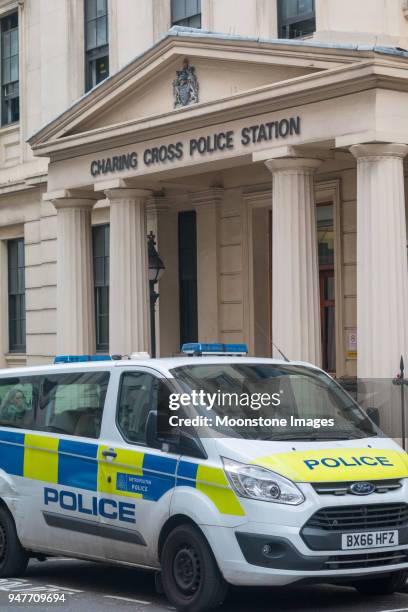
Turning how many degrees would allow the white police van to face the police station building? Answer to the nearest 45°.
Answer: approximately 135° to its left

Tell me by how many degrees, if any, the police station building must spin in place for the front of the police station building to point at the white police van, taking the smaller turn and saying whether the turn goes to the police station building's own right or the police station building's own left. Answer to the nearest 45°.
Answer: approximately 45° to the police station building's own left

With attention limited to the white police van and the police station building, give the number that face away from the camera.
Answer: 0

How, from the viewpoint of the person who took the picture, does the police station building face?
facing the viewer and to the left of the viewer

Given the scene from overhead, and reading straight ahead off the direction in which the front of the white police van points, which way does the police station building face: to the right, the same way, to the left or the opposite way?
to the right

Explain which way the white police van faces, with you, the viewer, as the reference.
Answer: facing the viewer and to the right of the viewer
